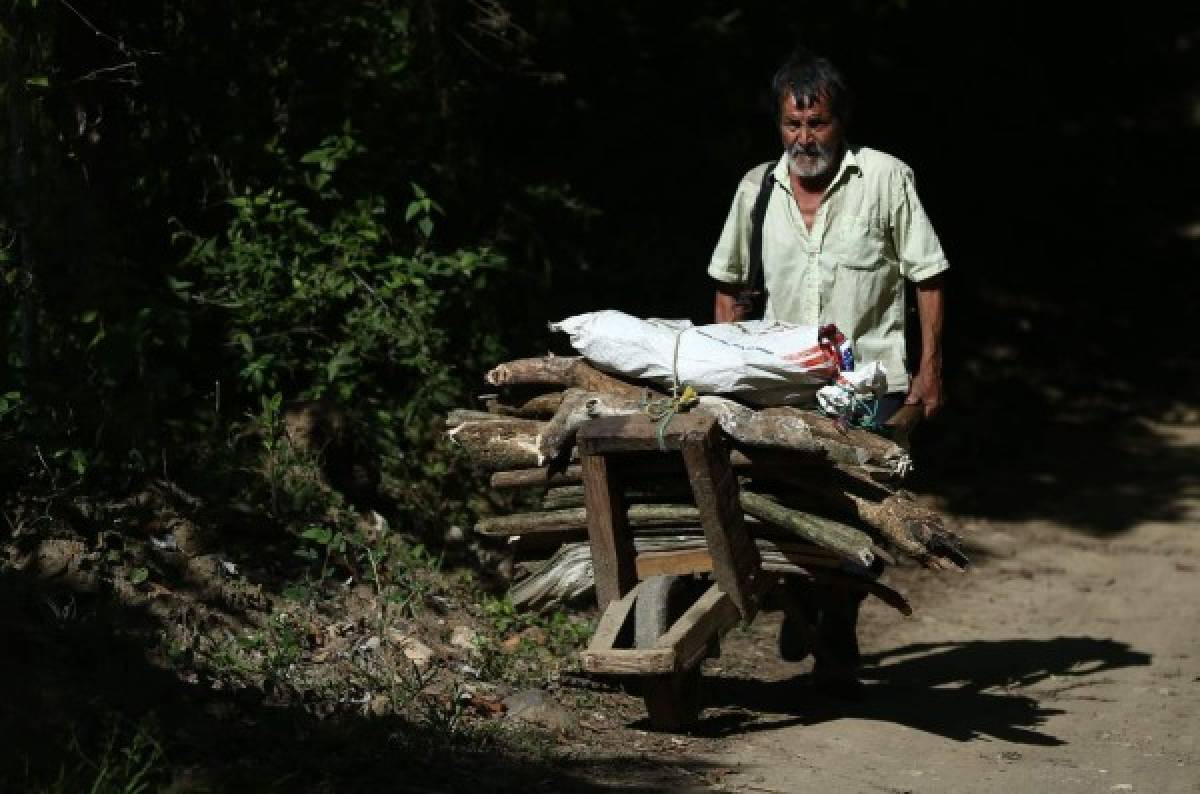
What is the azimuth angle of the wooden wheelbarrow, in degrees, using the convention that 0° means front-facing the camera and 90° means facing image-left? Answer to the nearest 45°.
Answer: approximately 45°
